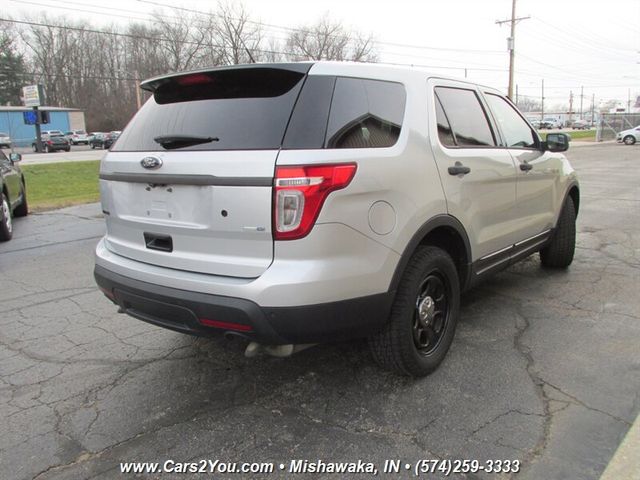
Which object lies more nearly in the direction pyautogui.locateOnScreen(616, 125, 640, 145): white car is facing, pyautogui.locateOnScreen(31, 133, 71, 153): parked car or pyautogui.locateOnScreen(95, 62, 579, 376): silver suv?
the parked car

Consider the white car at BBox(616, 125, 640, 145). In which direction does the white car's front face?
to the viewer's left

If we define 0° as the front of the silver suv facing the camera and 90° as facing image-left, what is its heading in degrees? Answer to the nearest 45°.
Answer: approximately 225°

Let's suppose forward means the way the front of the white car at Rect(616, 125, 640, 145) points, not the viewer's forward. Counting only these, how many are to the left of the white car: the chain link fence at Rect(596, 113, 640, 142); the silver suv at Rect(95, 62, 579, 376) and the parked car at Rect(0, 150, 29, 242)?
2

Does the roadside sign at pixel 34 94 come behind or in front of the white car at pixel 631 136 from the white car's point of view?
in front

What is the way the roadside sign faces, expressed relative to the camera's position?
facing the viewer

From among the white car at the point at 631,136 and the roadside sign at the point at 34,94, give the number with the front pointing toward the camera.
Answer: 1

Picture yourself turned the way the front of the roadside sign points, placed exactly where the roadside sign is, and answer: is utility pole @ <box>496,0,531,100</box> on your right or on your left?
on your left

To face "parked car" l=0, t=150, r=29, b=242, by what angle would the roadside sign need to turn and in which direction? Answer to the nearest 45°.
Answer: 0° — it already faces it

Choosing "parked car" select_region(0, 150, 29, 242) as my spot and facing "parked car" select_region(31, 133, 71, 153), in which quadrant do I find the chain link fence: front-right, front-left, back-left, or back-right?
front-right

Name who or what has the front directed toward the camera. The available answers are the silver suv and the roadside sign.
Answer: the roadside sign

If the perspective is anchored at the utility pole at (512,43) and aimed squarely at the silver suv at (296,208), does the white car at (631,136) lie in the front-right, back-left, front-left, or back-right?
front-left
